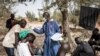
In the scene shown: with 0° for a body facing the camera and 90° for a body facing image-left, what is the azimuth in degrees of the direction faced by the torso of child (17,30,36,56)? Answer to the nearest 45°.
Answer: approximately 270°
